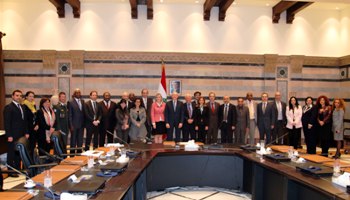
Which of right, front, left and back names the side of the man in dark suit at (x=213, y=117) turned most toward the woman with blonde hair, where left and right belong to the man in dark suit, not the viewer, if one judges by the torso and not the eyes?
right

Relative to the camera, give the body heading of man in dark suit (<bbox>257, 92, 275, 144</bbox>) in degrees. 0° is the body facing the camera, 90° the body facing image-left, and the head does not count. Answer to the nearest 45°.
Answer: approximately 0°

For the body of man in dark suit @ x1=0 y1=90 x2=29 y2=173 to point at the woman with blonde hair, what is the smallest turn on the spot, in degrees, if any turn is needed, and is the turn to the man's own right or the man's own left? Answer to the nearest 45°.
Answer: approximately 45° to the man's own left

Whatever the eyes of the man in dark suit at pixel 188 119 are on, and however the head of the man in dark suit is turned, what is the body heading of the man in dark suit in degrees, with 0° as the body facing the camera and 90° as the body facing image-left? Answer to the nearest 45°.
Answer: approximately 0°

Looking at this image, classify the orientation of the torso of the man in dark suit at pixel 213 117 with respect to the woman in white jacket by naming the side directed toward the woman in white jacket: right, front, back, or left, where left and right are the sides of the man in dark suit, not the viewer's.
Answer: left

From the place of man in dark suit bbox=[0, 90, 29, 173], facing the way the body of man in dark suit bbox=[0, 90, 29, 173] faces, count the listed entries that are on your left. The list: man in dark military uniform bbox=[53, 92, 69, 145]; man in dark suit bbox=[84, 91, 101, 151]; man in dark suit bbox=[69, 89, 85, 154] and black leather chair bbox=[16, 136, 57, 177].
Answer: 3

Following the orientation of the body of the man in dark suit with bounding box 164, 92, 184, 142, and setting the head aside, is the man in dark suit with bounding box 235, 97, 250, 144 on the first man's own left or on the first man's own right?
on the first man's own left

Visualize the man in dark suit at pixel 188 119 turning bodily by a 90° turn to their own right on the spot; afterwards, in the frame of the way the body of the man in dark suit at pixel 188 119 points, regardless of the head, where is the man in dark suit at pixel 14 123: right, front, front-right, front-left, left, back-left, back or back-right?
front-left

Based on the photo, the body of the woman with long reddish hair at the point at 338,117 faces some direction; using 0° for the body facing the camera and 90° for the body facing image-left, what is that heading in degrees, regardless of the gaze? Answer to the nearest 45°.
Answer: approximately 45°
